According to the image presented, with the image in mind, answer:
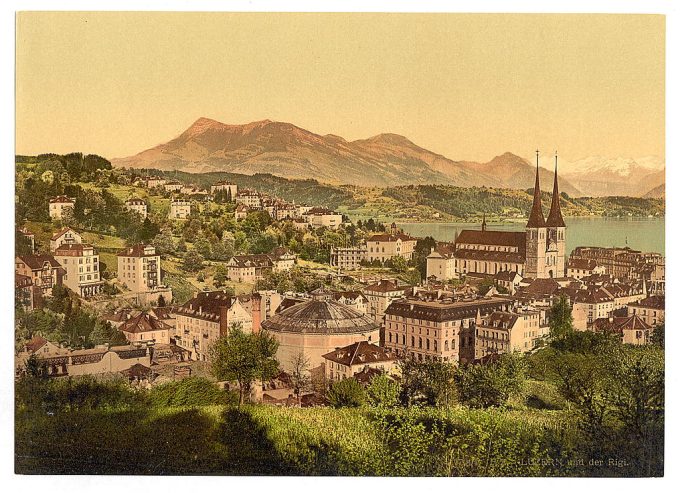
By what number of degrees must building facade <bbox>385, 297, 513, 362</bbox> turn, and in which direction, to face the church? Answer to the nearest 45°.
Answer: approximately 135° to its left

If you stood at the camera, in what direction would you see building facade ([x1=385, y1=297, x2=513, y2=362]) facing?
facing the viewer and to the left of the viewer

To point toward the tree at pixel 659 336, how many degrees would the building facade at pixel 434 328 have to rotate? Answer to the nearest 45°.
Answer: approximately 135° to its left

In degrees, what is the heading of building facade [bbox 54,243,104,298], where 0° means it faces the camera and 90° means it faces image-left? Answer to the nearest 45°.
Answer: approximately 315°

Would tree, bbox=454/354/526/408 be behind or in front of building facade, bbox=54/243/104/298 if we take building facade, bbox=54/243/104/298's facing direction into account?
in front
